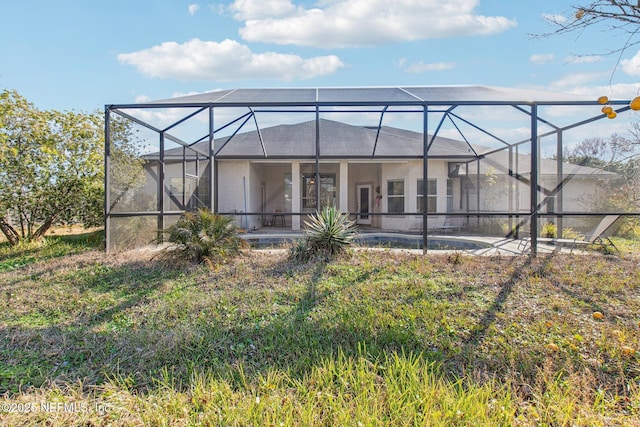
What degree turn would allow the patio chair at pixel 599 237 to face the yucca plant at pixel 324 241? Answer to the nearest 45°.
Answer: approximately 45° to its left

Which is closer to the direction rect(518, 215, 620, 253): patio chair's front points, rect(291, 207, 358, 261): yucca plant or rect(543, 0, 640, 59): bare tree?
the yucca plant

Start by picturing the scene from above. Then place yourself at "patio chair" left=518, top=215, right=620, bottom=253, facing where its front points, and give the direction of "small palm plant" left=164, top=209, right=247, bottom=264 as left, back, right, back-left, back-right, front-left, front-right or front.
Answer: front-left

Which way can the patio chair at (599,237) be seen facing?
to the viewer's left
